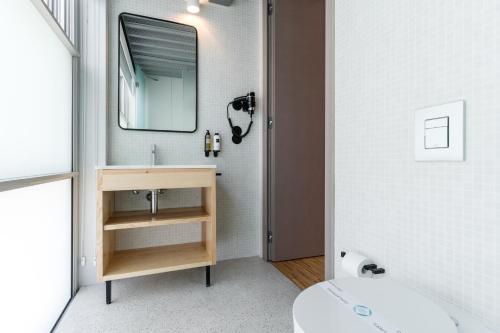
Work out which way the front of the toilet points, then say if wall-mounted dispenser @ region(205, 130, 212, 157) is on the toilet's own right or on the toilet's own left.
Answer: on the toilet's own right

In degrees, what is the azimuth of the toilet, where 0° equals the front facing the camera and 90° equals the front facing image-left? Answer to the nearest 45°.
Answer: approximately 45°

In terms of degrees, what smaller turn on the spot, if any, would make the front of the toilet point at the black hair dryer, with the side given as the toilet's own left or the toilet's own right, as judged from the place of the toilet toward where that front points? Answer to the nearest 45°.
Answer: approximately 90° to the toilet's own right

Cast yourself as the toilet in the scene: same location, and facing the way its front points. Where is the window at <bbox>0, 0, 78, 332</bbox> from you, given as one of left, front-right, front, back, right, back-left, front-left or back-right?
front-right
